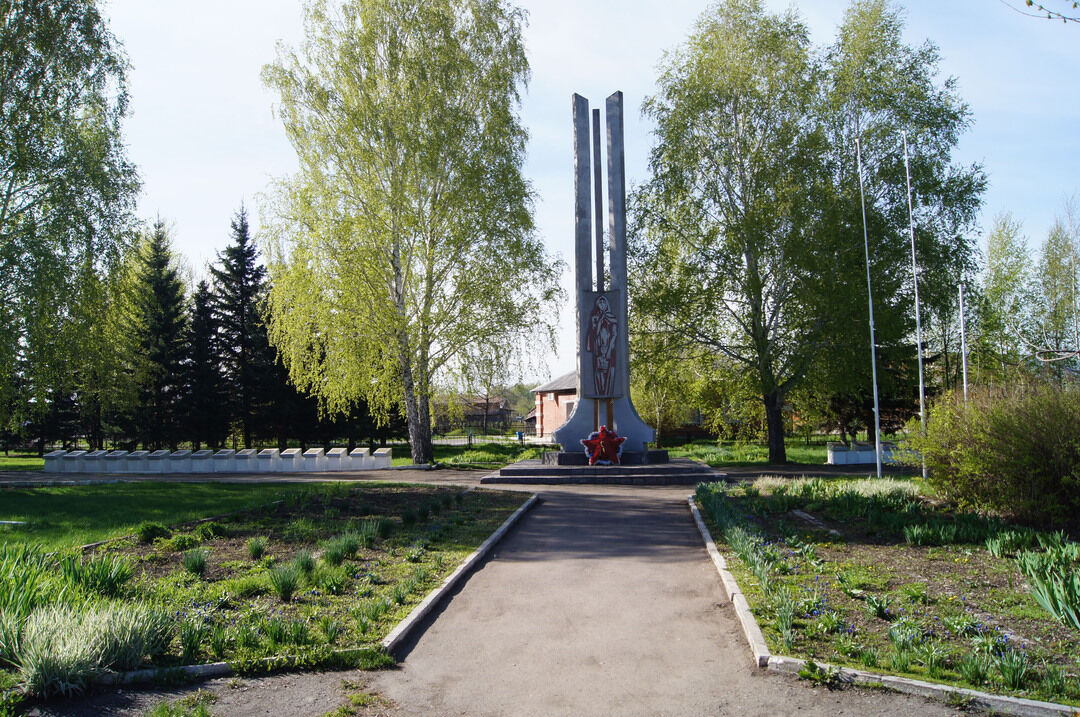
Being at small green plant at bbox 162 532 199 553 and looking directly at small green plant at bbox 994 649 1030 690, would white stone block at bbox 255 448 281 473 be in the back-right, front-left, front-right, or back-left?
back-left

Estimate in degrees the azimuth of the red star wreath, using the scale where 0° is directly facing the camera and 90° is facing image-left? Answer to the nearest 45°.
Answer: approximately 0°

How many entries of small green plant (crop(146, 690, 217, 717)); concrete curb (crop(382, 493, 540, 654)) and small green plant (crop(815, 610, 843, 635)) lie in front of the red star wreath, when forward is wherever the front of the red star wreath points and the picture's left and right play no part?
3

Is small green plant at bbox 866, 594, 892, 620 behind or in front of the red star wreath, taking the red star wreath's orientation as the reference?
in front

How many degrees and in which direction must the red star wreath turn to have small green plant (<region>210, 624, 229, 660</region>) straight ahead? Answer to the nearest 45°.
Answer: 0° — it already faces it

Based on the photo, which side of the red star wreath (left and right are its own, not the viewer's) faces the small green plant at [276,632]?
front

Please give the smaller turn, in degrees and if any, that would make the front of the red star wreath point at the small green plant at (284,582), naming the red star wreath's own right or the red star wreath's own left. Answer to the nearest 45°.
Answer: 0° — it already faces it

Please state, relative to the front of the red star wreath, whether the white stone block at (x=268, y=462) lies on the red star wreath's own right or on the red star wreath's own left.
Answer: on the red star wreath's own right

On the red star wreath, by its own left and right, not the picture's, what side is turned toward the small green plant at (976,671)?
front

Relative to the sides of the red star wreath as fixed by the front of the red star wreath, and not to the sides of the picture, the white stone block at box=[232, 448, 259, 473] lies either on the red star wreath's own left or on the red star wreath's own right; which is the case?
on the red star wreath's own right

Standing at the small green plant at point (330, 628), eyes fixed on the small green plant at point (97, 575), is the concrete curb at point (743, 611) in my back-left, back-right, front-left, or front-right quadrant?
back-right

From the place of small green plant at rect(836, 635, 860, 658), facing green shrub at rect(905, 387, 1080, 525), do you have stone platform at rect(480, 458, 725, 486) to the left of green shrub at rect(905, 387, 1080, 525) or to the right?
left
